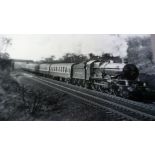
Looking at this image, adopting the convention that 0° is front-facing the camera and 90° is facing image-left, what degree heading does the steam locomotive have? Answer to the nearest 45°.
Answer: approximately 315°
